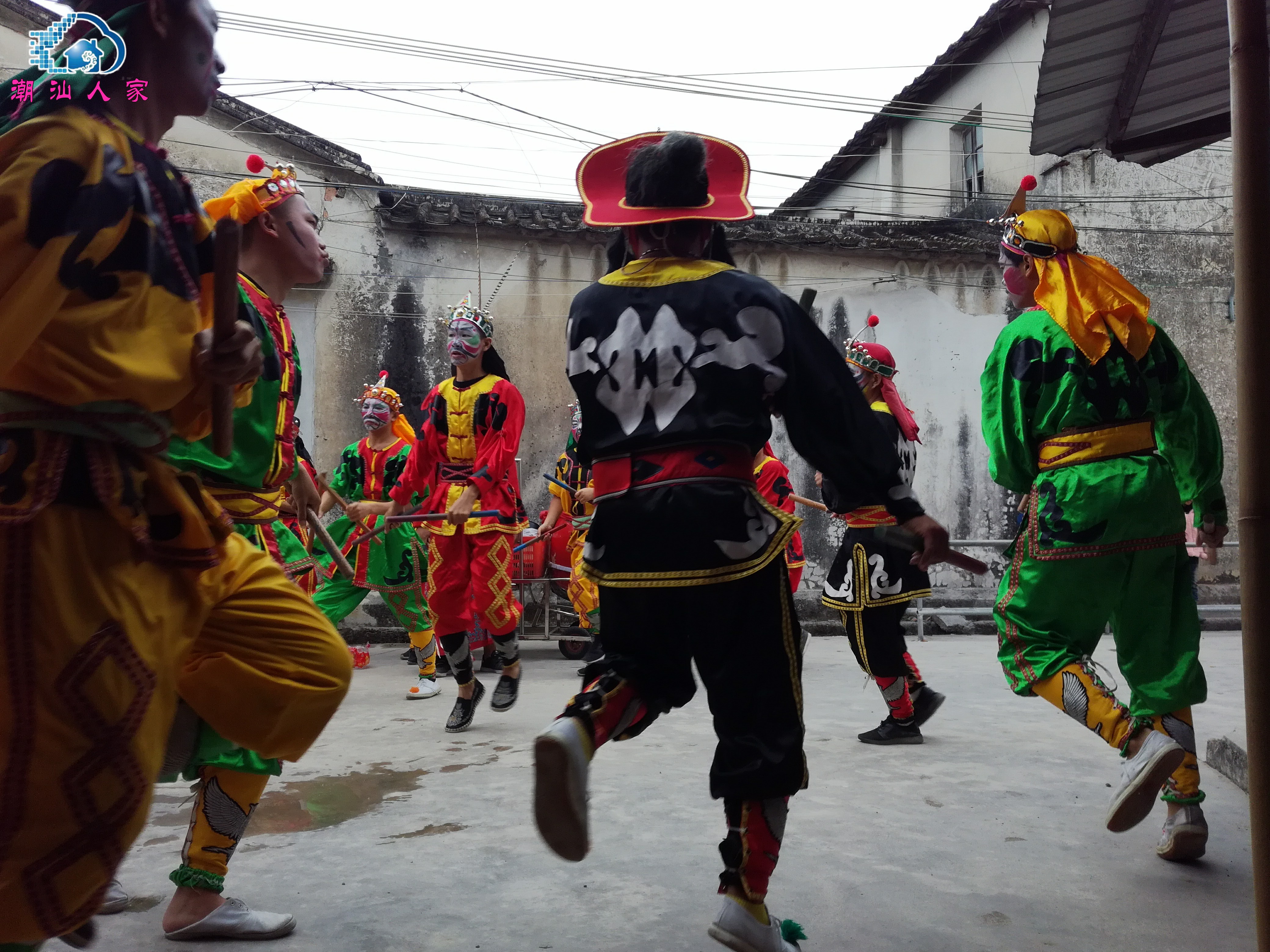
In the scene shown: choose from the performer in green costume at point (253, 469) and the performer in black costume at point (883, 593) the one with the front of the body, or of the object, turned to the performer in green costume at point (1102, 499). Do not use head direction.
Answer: the performer in green costume at point (253, 469)

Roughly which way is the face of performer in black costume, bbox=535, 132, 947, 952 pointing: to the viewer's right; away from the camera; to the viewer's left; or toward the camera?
away from the camera

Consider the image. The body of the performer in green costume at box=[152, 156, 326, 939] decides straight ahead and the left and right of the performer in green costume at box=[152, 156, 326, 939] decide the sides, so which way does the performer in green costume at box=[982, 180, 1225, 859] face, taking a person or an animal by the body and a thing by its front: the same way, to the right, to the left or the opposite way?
to the left

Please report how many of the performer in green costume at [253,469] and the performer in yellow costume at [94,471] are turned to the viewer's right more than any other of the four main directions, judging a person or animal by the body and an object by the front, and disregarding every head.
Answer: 2

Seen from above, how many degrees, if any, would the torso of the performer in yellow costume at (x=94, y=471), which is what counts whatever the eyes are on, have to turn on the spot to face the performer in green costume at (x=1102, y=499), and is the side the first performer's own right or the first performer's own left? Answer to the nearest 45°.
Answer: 0° — they already face them

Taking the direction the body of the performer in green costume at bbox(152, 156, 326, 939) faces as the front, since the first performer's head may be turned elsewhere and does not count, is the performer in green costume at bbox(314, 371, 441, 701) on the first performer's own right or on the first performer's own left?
on the first performer's own left

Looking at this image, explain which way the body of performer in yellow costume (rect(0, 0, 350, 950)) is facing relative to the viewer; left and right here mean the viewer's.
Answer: facing to the right of the viewer

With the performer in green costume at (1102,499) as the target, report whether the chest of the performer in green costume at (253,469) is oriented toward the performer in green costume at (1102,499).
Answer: yes

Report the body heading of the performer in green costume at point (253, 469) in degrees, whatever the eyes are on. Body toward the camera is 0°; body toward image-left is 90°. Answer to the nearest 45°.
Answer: approximately 270°

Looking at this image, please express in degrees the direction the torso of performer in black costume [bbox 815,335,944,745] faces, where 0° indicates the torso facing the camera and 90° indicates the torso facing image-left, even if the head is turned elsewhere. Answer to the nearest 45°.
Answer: approximately 90°

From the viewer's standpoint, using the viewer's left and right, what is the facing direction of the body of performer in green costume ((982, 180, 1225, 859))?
facing away from the viewer and to the left of the viewer

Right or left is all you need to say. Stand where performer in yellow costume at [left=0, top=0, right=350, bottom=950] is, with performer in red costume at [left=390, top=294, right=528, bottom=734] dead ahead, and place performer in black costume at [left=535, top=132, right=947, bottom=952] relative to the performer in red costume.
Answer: right

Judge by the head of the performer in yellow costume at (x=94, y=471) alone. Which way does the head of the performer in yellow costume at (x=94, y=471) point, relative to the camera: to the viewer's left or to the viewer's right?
to the viewer's right
